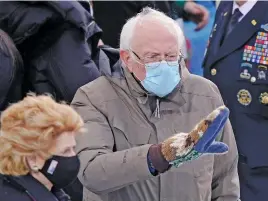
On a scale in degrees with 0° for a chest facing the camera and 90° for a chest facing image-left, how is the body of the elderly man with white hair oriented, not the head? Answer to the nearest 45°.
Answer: approximately 315°

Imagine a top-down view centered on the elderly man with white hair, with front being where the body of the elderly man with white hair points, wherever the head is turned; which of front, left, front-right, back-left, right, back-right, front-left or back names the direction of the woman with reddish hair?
right

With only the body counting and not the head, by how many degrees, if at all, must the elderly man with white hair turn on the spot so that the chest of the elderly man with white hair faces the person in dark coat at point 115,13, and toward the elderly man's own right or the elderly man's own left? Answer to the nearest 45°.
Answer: approximately 135° to the elderly man's own left

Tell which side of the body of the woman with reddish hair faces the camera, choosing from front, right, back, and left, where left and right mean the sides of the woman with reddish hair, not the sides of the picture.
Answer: right

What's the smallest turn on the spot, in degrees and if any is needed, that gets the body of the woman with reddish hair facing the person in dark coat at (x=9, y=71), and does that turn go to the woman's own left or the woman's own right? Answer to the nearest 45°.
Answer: approximately 90° to the woman's own left

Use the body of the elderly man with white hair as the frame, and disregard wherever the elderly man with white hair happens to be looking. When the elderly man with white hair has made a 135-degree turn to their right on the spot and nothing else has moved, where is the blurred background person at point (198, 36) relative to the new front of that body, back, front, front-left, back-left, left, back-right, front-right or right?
right

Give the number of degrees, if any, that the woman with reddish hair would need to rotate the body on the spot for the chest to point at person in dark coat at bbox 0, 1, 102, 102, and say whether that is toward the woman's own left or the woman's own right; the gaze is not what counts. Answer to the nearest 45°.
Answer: approximately 90° to the woman's own left

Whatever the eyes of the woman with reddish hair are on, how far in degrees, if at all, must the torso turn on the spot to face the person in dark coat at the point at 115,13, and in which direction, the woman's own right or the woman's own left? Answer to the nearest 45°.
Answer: approximately 90° to the woman's own left

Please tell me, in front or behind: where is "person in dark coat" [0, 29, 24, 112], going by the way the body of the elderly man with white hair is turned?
behind
